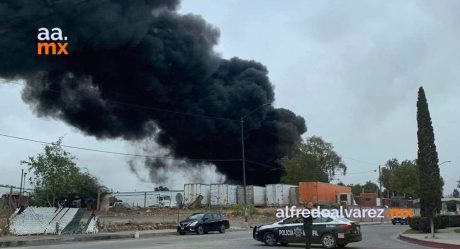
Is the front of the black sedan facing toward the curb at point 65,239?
yes

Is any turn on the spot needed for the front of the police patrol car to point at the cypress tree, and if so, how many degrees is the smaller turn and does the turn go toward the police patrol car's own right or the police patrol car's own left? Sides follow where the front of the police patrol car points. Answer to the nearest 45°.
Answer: approximately 135° to the police patrol car's own right

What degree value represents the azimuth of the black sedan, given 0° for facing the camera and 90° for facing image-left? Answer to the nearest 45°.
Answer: approximately 45°

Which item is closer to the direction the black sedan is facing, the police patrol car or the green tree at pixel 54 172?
the green tree

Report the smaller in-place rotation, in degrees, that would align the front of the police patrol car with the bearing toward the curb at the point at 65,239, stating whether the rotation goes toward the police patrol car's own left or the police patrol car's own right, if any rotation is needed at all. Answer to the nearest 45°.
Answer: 0° — it already faces it

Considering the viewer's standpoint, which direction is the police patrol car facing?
facing to the left of the viewer

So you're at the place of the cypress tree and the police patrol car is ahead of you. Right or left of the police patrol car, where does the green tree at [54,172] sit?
right

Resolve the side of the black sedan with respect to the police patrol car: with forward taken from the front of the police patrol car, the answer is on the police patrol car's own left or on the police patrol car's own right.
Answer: on the police patrol car's own right

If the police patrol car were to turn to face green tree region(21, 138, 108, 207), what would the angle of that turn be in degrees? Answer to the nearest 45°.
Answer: approximately 45° to its right
